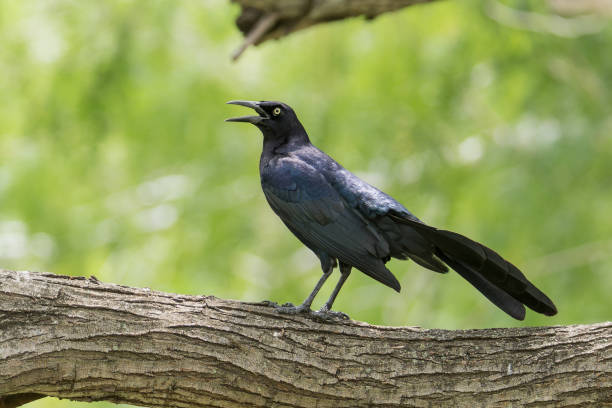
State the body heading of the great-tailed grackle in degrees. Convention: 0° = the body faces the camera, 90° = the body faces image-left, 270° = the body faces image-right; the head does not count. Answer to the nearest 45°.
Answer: approximately 90°
